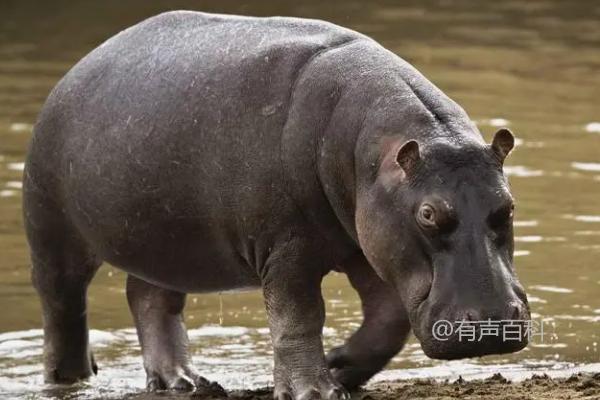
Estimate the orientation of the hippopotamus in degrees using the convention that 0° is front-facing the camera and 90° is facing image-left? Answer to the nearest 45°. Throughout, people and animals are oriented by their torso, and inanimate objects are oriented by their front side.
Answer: approximately 315°
